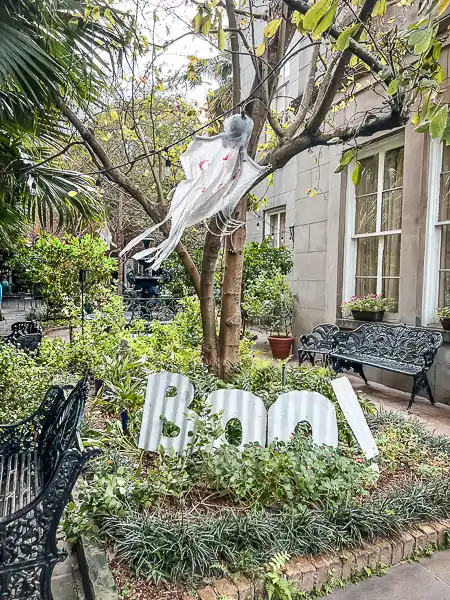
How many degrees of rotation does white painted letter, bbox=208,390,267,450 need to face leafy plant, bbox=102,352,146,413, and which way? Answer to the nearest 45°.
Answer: approximately 135° to its right

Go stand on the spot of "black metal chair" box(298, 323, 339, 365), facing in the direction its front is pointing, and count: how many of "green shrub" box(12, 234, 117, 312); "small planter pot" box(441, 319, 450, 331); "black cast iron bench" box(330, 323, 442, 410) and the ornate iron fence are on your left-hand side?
2

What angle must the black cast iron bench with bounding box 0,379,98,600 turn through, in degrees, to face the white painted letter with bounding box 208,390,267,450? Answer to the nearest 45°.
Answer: approximately 135° to its right

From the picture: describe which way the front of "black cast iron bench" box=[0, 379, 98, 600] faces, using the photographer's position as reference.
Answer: facing to the left of the viewer

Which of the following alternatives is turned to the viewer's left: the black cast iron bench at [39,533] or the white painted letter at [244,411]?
the black cast iron bench

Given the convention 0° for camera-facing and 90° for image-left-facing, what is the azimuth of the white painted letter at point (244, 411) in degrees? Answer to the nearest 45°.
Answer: approximately 0°

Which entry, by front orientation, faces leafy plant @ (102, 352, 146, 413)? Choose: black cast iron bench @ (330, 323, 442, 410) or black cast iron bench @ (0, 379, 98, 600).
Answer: black cast iron bench @ (330, 323, 442, 410)

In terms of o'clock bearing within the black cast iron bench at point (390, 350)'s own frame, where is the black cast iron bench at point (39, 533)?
the black cast iron bench at point (39, 533) is roughly at 11 o'clock from the black cast iron bench at point (390, 350).
